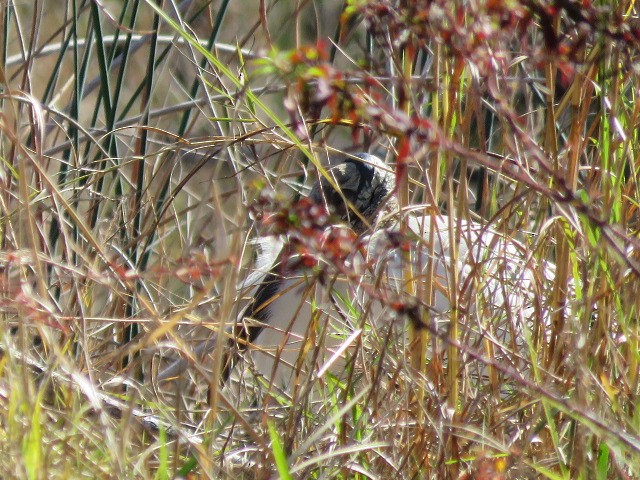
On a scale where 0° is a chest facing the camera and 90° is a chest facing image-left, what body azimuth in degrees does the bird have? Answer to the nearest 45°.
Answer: approximately 45°
